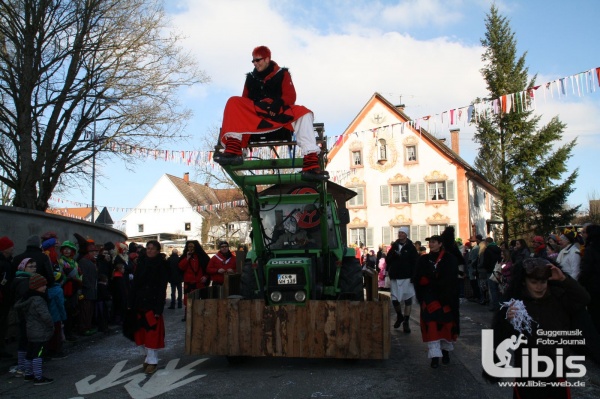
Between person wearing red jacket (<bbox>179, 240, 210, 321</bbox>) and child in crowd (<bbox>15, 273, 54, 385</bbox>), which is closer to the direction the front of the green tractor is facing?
the child in crowd

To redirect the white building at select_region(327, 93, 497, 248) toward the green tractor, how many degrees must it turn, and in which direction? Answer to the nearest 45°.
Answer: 0° — it already faces it

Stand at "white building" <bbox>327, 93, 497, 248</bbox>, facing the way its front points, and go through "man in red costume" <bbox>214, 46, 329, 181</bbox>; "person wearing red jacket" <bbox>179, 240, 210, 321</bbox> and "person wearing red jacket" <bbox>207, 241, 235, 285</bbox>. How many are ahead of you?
3

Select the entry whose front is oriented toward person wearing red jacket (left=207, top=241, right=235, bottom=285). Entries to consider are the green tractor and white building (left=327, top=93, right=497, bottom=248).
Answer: the white building

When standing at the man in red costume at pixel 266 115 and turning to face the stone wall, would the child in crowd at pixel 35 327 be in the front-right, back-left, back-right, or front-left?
front-left

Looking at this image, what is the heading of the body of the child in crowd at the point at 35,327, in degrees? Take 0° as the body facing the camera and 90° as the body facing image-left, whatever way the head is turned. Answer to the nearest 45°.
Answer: approximately 270°

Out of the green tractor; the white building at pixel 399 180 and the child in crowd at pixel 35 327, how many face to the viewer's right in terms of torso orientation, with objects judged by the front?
1

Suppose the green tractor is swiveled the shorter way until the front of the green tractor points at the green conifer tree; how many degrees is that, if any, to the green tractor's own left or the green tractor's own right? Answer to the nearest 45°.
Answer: approximately 135° to the green tractor's own left

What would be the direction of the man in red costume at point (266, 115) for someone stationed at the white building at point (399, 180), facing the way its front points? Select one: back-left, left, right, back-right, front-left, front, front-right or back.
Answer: front

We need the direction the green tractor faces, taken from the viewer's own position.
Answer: facing the viewer
